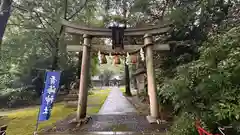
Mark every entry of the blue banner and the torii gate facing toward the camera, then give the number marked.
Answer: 2

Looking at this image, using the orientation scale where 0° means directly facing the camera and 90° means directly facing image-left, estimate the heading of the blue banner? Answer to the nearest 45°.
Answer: approximately 0°

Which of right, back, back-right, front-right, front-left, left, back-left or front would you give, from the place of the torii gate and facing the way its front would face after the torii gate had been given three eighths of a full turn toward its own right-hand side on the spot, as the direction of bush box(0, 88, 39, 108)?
front

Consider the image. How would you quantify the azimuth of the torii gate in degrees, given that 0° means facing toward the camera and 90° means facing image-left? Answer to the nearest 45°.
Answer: approximately 0°

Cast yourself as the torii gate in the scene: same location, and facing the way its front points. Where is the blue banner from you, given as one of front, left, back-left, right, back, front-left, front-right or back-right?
front-right

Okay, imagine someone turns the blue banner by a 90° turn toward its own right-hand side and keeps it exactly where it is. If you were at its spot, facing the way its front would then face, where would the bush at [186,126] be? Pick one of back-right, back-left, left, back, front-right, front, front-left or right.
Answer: back-left
